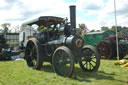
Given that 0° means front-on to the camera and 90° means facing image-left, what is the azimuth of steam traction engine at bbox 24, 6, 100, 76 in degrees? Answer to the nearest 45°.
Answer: approximately 315°
